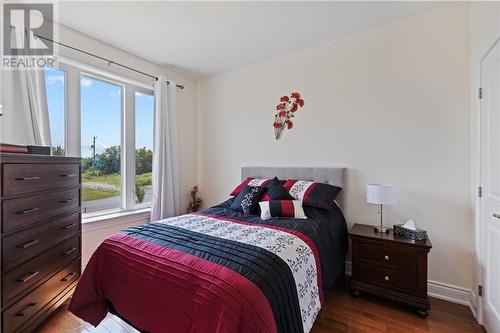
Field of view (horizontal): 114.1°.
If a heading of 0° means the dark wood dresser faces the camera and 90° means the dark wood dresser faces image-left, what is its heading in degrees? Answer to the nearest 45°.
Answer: approximately 315°

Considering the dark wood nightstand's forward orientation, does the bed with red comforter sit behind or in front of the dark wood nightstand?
in front

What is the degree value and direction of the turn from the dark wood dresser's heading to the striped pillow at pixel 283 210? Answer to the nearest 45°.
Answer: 0° — it already faces it

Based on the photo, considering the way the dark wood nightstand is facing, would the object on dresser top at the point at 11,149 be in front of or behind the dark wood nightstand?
in front

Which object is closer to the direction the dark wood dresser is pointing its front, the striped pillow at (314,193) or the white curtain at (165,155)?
the striped pillow

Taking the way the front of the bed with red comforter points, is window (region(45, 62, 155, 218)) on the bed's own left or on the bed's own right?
on the bed's own right

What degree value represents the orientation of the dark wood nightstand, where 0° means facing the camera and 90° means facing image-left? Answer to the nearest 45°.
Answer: approximately 45°

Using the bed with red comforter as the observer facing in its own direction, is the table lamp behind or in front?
behind

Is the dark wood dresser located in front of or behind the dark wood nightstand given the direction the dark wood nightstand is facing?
in front
